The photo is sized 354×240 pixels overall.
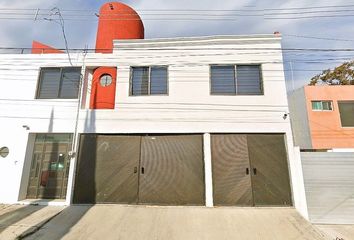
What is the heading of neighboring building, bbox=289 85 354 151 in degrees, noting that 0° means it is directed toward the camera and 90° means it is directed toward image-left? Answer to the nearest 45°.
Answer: approximately 0°

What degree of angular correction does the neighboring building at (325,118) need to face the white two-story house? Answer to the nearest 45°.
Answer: approximately 45° to its right

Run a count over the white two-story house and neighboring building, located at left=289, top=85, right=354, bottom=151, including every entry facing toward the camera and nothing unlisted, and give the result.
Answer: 2

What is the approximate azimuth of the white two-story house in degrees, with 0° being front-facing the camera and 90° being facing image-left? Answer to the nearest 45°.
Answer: approximately 0°

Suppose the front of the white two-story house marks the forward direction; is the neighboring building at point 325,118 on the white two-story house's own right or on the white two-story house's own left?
on the white two-story house's own left
